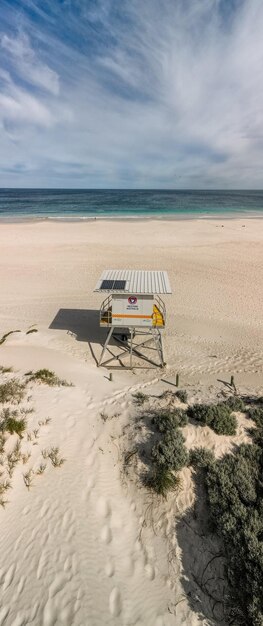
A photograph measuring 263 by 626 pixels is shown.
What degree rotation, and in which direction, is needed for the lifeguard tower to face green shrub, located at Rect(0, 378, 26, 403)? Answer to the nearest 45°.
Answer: approximately 135° to its left

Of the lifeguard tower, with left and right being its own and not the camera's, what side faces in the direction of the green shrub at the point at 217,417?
back

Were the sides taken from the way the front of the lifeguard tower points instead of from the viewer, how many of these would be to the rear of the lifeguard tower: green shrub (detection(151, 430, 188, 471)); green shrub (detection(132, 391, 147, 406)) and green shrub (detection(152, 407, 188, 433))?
3

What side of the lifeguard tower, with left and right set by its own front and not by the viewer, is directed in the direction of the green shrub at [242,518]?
back

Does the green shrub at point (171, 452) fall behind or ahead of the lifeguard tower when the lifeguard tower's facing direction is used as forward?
behind

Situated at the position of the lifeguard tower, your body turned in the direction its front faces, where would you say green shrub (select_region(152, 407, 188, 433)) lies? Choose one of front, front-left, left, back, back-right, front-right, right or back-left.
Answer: back

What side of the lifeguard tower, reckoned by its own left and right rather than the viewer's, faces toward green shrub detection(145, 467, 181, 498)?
back

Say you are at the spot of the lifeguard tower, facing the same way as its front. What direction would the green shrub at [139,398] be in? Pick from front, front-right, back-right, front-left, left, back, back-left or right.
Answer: back

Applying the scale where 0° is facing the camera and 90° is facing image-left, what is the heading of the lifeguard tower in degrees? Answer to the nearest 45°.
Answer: approximately 180°

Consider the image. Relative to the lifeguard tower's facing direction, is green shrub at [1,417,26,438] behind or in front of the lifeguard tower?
behind

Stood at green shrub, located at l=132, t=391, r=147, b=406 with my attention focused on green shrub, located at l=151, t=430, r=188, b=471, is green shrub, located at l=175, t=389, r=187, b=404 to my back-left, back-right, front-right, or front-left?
front-left
